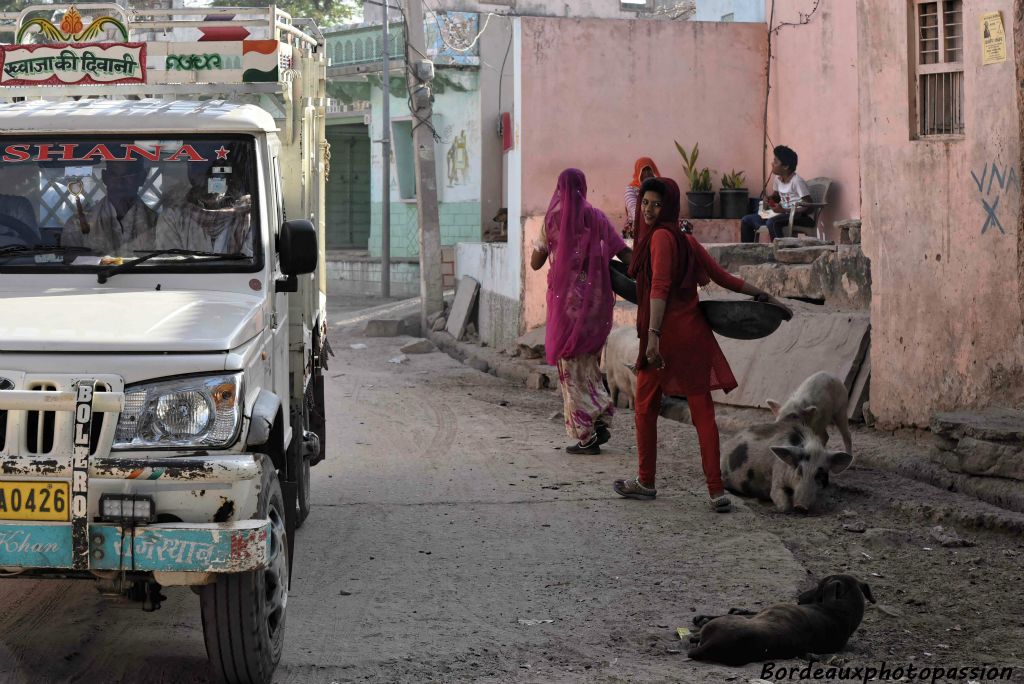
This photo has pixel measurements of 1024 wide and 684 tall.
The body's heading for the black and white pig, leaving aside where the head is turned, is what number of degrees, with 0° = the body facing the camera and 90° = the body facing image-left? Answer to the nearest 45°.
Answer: approximately 315°

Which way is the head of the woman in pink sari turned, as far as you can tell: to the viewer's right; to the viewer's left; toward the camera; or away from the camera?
away from the camera

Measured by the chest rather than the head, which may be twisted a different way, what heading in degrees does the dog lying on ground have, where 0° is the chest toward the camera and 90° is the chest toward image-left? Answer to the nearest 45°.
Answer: approximately 270°

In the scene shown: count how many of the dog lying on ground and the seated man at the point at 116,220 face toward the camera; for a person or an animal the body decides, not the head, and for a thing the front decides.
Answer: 1
